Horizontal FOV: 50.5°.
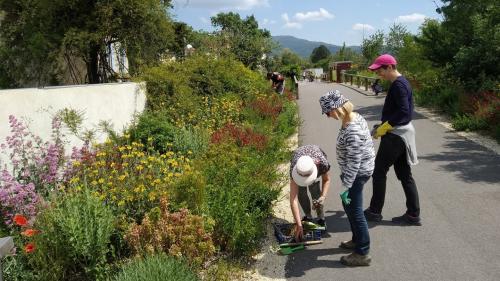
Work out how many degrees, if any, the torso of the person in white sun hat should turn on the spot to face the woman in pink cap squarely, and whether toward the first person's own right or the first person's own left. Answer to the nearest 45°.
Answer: approximately 135° to the first person's own left

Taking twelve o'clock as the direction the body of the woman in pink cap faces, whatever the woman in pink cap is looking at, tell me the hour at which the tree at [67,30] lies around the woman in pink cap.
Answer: The tree is roughly at 1 o'clock from the woman in pink cap.

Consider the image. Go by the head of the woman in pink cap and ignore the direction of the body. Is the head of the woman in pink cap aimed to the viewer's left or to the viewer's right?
to the viewer's left

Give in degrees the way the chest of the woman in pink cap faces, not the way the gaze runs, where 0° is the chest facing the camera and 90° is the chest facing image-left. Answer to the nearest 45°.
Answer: approximately 90°

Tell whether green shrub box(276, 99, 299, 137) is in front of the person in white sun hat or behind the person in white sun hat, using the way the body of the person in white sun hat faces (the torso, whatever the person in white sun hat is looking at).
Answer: behind

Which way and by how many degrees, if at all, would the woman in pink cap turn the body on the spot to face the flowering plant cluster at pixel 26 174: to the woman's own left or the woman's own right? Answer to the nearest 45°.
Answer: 0° — they already face it

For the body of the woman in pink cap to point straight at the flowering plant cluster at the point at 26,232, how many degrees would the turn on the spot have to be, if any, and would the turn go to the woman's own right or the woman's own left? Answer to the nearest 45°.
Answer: approximately 45° to the woman's own left

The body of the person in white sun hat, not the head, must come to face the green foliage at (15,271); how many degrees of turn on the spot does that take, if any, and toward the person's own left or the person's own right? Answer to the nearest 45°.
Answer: approximately 45° to the person's own right
